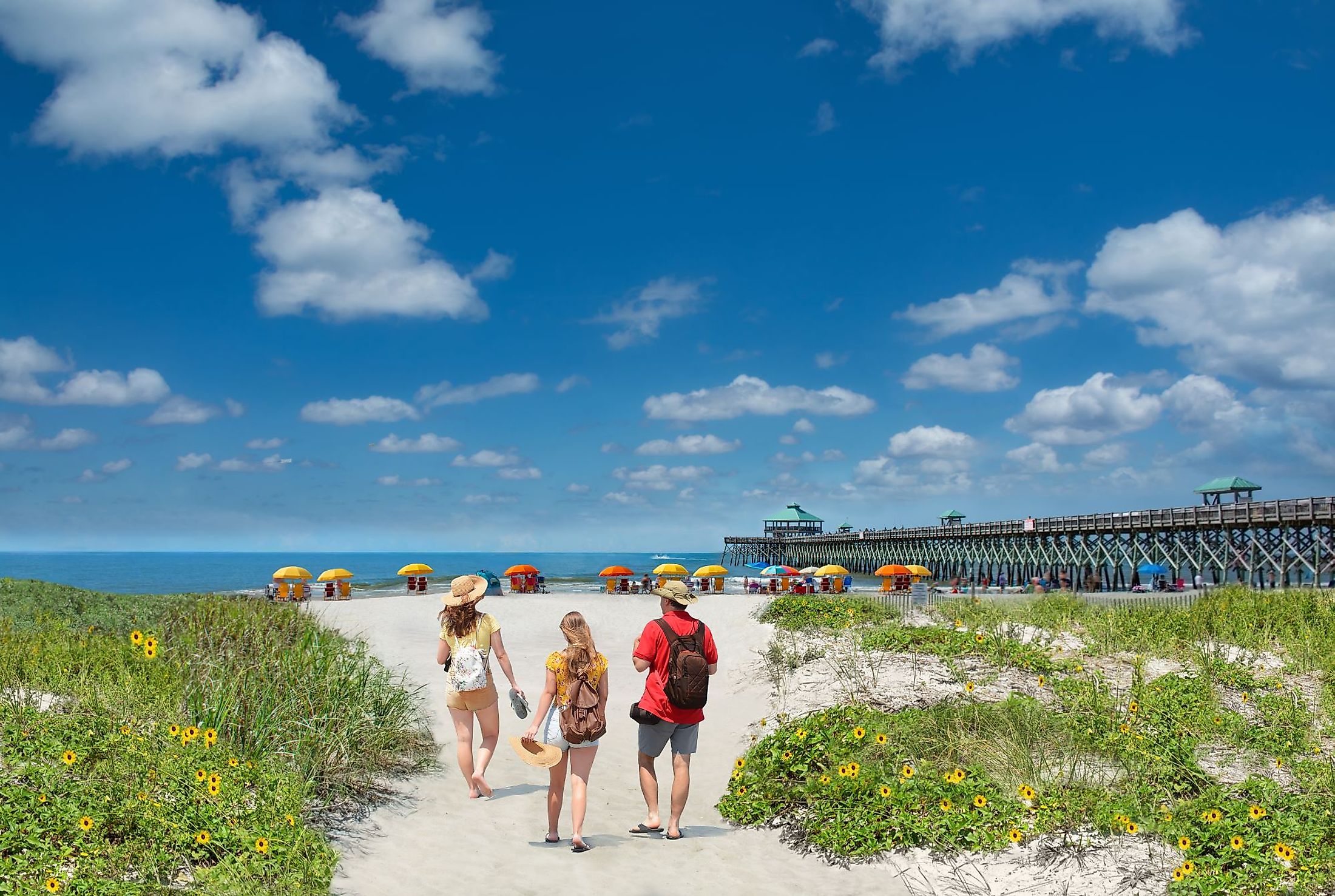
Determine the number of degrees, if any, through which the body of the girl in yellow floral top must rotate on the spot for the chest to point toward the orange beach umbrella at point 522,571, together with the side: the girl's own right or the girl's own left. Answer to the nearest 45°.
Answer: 0° — they already face it

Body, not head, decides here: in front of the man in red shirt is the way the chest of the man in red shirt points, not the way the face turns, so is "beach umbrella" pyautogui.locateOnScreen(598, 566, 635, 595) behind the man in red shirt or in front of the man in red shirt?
in front

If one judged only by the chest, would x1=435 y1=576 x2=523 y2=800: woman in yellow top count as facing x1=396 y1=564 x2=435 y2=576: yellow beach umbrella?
yes

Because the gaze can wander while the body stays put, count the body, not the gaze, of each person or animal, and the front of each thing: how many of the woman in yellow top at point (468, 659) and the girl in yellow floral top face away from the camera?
2

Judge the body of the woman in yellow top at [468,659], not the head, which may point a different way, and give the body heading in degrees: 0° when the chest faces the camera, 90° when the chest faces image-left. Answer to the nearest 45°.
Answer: approximately 180°

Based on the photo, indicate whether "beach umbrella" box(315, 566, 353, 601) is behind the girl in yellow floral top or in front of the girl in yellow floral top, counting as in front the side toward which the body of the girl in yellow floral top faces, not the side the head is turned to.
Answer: in front

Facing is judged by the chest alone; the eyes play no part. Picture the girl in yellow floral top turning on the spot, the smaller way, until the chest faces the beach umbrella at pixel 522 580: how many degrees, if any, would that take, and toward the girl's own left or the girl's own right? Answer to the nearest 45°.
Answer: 0° — they already face it

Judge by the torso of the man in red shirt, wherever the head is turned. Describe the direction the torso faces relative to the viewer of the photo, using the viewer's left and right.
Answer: facing away from the viewer and to the left of the viewer

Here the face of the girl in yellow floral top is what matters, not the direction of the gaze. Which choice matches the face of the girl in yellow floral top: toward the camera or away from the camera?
away from the camera

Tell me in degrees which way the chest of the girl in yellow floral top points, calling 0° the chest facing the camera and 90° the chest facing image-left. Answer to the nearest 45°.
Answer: approximately 180°

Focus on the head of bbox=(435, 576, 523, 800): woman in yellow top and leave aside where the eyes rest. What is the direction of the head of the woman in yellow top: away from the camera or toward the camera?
away from the camera
